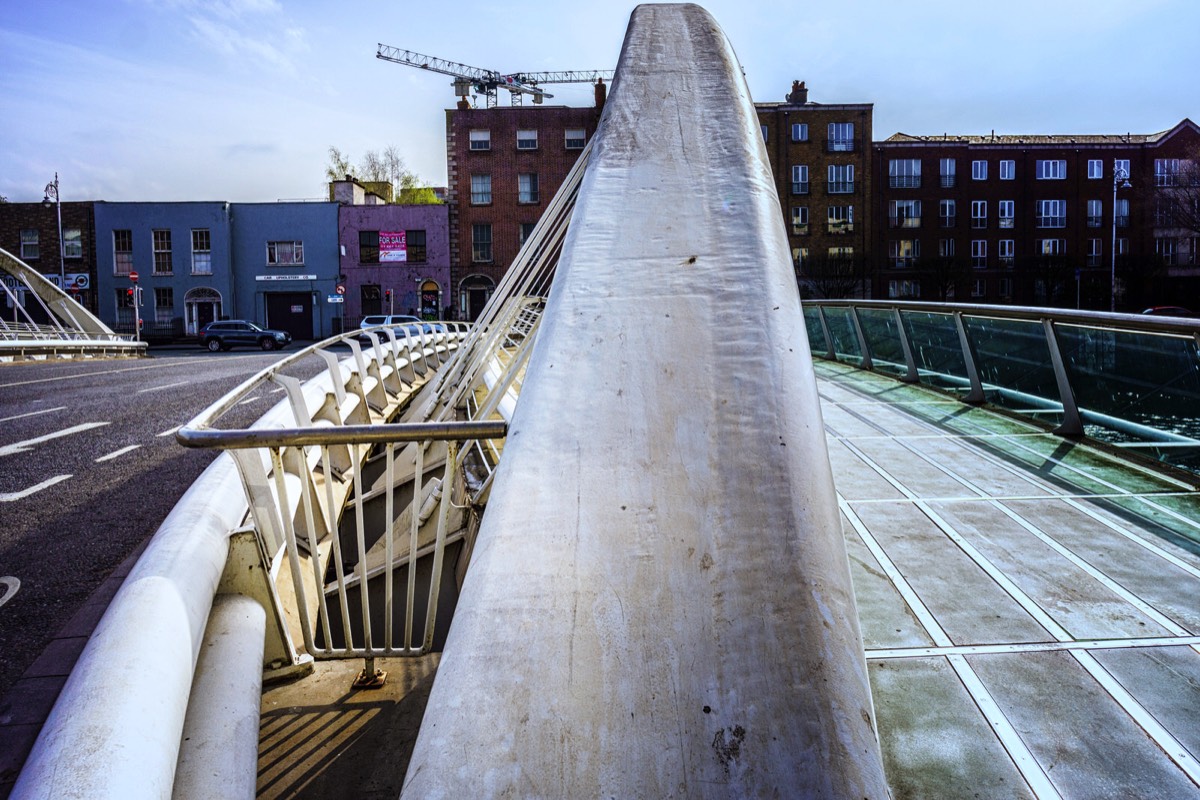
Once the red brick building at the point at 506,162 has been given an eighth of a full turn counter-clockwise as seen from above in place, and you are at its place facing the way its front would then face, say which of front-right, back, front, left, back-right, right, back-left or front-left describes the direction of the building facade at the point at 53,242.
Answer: back-right

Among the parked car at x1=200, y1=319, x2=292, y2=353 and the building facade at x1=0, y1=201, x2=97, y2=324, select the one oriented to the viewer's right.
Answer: the parked car

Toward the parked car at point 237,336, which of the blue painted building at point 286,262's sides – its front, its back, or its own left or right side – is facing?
front

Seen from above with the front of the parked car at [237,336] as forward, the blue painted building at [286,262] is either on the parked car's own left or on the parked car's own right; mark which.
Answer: on the parked car's own left

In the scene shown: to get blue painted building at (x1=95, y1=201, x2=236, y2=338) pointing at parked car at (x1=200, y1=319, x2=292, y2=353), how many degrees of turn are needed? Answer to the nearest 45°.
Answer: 0° — it already faces it

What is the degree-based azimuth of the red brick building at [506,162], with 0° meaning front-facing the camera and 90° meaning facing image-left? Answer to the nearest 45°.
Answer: approximately 0°

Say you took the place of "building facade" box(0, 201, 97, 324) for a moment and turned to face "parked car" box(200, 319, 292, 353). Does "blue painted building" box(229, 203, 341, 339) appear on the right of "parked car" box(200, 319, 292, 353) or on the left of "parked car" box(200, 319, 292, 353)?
left

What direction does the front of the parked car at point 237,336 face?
to the viewer's right

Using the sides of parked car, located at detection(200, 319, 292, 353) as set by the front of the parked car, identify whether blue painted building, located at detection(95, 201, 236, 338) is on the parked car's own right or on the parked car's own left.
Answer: on the parked car's own left

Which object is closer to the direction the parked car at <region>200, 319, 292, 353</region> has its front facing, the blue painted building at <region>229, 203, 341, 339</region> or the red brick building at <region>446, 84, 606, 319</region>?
the red brick building

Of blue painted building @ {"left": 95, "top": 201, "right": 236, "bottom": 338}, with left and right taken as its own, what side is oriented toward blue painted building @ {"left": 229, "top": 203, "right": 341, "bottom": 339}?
left
